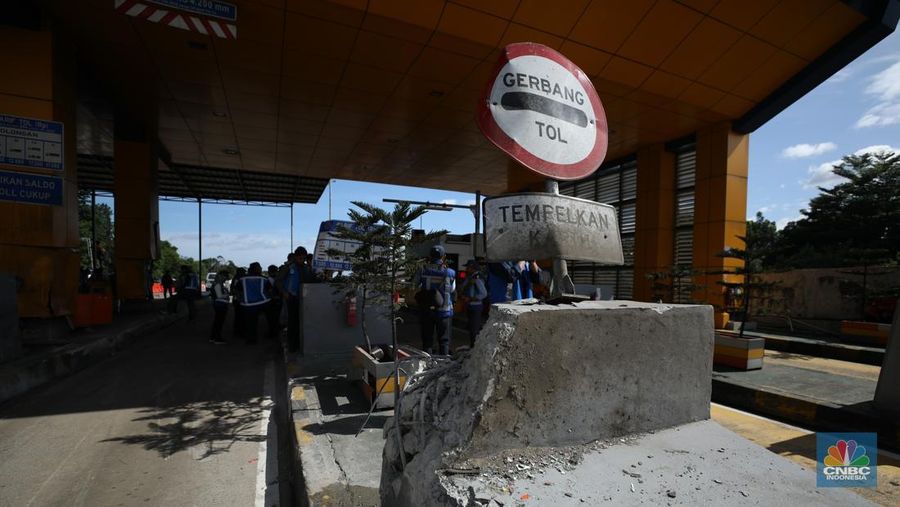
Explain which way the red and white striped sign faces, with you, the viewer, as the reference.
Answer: facing the viewer

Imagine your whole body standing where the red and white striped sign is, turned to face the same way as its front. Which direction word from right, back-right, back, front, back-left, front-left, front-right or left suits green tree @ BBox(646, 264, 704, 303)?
left

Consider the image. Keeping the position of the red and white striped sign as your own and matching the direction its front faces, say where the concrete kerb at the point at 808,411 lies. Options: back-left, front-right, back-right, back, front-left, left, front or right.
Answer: front-left

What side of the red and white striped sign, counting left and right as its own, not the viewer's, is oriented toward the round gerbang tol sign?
front

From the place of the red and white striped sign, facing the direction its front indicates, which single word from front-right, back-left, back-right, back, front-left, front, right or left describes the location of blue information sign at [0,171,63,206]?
back-right
